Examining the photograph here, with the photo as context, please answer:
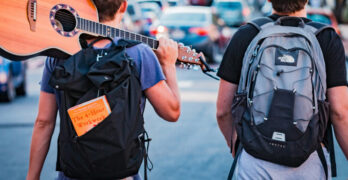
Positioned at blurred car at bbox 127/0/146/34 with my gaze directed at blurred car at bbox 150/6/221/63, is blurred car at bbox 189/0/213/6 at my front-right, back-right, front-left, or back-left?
back-left

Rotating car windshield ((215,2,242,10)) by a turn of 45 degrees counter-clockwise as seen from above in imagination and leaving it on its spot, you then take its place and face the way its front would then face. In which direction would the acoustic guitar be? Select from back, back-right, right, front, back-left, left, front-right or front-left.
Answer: front-right

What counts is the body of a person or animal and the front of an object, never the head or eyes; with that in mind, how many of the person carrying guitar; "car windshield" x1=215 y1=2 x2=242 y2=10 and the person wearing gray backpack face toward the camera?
1

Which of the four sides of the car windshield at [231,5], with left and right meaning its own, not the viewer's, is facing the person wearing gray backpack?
back

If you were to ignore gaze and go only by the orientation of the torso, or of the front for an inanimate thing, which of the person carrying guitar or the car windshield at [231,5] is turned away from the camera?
the person carrying guitar

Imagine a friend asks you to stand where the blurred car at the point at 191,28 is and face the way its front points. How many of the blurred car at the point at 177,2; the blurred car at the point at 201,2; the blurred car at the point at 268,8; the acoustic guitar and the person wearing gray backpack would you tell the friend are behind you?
2

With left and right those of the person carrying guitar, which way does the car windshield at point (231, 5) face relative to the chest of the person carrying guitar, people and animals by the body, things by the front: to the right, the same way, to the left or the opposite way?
the opposite way

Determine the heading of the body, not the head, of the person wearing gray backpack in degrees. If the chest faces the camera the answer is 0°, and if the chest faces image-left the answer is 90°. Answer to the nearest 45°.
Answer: approximately 180°

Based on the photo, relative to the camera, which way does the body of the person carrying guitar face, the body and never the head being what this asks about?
away from the camera

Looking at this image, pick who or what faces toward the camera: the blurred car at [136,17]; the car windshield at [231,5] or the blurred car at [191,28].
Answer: the car windshield
